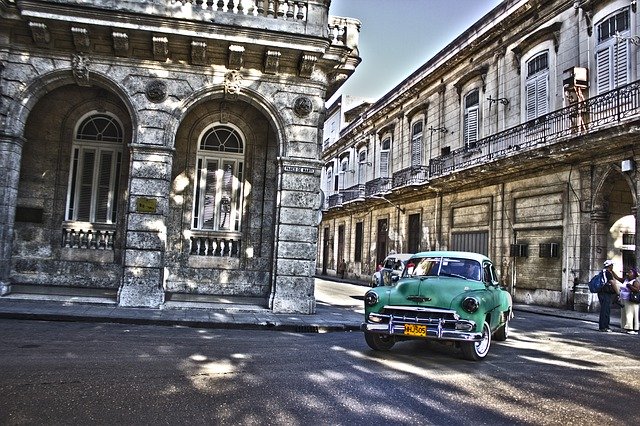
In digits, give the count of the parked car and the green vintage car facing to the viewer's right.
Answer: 0

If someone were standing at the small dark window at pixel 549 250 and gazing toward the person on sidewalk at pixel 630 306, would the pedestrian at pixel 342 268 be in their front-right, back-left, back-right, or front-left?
back-right

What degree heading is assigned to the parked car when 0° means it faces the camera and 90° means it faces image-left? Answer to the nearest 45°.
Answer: approximately 45°

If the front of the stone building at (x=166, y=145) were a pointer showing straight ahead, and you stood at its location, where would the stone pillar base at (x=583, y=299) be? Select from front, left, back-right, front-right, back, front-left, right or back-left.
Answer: left

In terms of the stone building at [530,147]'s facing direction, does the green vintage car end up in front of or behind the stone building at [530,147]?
in front

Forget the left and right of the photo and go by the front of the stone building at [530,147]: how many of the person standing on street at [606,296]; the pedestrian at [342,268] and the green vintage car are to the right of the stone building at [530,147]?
1

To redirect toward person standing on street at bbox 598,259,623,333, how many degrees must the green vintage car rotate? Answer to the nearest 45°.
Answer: approximately 180°

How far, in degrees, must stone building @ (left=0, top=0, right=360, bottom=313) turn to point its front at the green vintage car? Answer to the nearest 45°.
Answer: approximately 45° to its left

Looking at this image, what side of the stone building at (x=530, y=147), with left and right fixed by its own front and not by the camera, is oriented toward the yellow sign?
front

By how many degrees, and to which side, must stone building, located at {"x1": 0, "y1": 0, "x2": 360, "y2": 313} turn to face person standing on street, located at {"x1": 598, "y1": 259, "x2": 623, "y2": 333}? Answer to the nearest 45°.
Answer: approximately 90° to its left
